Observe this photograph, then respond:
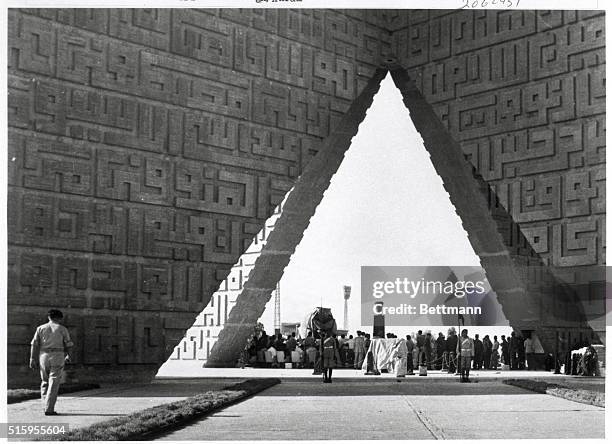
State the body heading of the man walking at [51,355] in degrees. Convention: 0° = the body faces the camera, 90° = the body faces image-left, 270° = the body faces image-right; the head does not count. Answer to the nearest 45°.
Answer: approximately 180°

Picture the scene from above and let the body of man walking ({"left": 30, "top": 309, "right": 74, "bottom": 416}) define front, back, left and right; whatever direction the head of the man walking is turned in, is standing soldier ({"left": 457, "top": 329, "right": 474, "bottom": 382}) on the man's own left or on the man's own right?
on the man's own right

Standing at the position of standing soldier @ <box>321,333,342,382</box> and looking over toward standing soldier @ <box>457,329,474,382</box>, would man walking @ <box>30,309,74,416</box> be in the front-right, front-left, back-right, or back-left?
back-right

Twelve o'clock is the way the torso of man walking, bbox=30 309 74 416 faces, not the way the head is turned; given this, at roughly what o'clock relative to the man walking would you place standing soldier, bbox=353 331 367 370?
The standing soldier is roughly at 1 o'clock from the man walking.

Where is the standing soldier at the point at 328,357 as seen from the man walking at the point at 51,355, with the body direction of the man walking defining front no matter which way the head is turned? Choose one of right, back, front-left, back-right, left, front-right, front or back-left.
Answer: front-right
